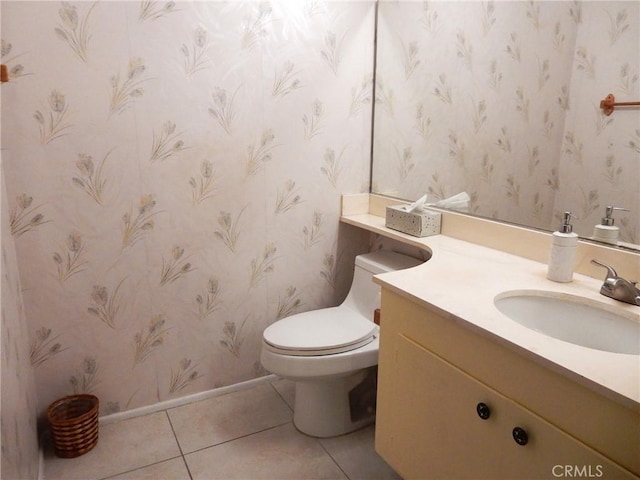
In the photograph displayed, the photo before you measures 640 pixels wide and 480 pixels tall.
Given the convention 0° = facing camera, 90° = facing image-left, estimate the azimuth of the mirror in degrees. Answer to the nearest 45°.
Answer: approximately 45°

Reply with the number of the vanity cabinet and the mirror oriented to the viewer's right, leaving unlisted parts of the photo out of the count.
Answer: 0

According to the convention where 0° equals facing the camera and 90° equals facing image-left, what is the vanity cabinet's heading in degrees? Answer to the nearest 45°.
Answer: approximately 45°

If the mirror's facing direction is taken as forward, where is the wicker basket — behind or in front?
in front
